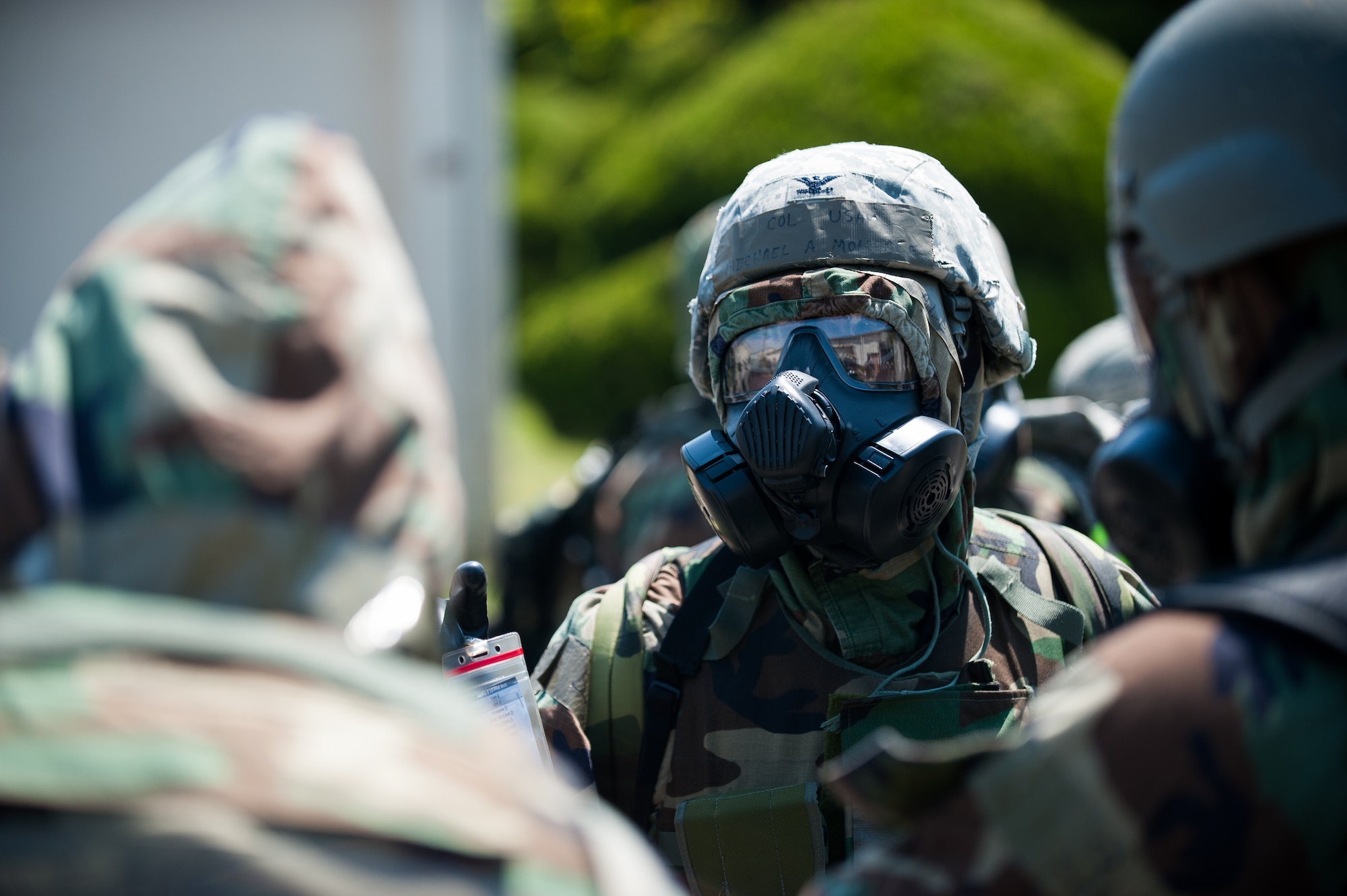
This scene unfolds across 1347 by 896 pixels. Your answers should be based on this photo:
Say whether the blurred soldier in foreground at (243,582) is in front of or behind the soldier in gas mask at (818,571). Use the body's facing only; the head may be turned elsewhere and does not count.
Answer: in front

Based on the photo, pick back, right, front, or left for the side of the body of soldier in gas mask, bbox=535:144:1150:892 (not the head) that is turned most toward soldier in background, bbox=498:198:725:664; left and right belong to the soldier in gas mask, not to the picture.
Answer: back

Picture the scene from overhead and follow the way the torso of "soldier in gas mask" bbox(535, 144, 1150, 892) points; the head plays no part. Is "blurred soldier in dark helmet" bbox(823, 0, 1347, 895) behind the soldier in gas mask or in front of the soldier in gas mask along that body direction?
in front

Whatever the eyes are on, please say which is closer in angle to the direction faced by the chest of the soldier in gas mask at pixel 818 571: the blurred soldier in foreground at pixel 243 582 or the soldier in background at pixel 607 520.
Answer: the blurred soldier in foreground

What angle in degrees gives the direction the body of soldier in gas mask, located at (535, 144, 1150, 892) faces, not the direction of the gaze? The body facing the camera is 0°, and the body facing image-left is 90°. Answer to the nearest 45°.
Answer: approximately 0°

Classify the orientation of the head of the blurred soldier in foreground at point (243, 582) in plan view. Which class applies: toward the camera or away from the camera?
away from the camera
